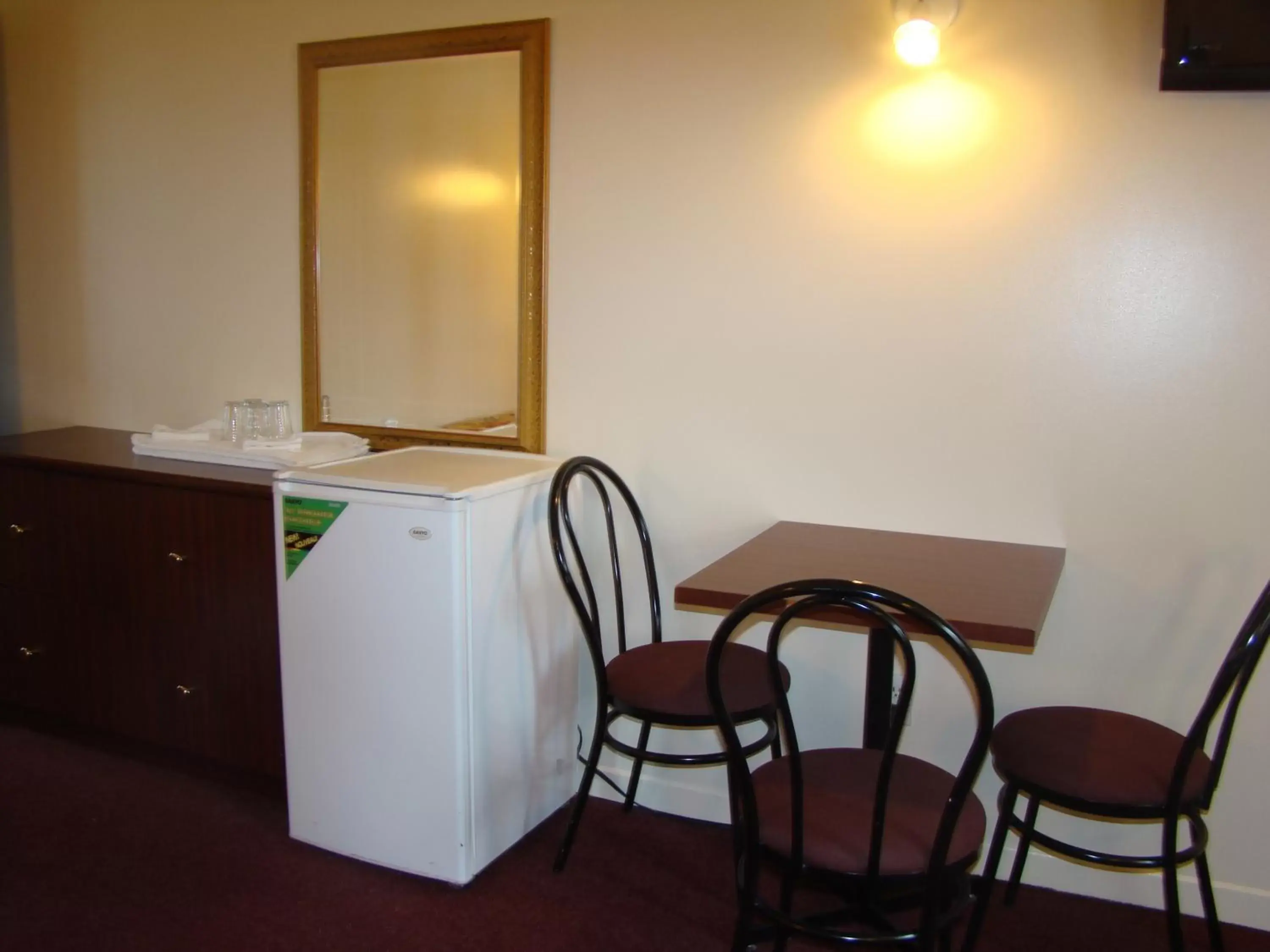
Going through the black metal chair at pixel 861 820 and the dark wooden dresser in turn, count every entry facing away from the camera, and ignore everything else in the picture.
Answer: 1

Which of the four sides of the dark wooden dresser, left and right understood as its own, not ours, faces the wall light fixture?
left

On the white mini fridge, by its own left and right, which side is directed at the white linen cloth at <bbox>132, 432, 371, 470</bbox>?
right

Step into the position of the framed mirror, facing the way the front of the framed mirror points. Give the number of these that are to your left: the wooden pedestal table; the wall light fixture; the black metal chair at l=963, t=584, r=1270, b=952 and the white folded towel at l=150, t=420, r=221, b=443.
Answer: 3

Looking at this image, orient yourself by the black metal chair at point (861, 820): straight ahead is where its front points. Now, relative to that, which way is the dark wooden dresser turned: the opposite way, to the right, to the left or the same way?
the opposite way

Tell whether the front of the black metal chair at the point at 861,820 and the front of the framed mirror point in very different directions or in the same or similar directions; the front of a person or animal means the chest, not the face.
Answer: very different directions

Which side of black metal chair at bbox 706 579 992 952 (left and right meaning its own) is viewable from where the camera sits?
back

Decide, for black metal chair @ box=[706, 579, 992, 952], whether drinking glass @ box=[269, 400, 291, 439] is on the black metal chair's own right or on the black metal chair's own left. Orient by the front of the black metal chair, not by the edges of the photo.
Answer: on the black metal chair's own left

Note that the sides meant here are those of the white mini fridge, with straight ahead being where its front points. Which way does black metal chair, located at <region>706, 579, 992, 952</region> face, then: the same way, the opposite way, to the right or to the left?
the opposite way
